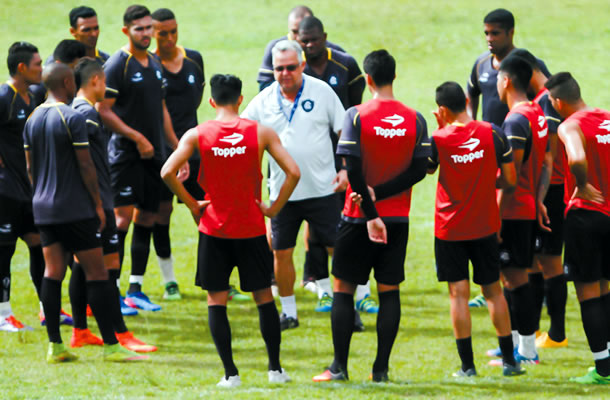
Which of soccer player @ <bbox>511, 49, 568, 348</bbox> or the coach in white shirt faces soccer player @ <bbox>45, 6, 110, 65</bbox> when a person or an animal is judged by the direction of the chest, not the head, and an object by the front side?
soccer player @ <bbox>511, 49, 568, 348</bbox>

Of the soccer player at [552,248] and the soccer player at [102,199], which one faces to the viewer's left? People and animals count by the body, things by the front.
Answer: the soccer player at [552,248]

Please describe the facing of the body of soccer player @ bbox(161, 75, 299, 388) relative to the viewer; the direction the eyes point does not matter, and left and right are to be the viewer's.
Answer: facing away from the viewer

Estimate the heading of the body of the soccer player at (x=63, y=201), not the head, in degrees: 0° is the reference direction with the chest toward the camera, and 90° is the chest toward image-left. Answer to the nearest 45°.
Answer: approximately 225°

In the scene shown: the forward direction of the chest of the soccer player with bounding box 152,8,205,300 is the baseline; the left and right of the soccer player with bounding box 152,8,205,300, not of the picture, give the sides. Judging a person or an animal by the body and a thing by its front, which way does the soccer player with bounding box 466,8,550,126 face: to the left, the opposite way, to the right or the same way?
to the right

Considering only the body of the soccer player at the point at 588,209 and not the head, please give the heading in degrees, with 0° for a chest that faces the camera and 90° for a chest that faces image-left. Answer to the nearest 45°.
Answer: approximately 135°

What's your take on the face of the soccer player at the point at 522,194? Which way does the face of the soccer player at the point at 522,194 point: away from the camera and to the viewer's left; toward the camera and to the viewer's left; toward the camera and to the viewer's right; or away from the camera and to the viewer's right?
away from the camera and to the viewer's left

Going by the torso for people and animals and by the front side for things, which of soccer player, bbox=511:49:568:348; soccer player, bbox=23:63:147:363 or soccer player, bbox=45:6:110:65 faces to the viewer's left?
soccer player, bbox=511:49:568:348

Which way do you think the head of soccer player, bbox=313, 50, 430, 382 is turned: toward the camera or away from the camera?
away from the camera

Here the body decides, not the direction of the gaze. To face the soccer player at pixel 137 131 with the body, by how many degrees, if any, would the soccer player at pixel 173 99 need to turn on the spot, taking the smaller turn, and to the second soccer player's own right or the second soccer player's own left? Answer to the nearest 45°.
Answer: approximately 45° to the second soccer player's own right

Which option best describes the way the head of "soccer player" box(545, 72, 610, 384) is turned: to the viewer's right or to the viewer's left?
to the viewer's left

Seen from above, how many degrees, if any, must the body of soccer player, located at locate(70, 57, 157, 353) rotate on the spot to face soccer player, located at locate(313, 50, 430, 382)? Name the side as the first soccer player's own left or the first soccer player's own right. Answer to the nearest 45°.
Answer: approximately 45° to the first soccer player's own right

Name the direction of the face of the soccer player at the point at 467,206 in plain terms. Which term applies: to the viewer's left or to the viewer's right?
to the viewer's left

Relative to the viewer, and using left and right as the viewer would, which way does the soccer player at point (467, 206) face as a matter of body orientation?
facing away from the viewer
